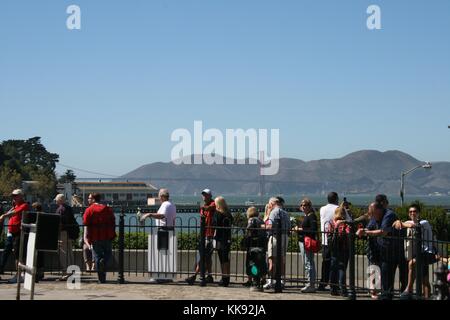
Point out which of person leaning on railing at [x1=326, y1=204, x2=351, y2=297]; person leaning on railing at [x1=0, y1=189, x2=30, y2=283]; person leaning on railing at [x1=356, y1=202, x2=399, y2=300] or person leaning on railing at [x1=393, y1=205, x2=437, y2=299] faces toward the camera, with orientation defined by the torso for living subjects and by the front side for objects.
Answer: person leaning on railing at [x1=393, y1=205, x2=437, y2=299]

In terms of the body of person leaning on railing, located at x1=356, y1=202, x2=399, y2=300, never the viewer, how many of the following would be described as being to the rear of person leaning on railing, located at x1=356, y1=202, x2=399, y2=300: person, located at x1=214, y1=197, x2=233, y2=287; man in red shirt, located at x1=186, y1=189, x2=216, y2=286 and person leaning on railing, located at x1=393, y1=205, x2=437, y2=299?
1

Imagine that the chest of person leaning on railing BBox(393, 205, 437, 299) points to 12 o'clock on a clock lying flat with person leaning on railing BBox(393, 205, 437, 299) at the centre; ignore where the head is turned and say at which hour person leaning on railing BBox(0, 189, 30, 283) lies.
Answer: person leaning on railing BBox(0, 189, 30, 283) is roughly at 3 o'clock from person leaning on railing BBox(393, 205, 437, 299).

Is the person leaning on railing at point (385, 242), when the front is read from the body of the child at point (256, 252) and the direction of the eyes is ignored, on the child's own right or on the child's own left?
on the child's own right

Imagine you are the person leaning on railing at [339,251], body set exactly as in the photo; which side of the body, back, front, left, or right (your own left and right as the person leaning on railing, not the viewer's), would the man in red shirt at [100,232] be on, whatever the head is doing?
left

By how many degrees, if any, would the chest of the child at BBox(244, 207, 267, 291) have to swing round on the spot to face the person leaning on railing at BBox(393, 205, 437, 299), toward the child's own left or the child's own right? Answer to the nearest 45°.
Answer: approximately 135° to the child's own right

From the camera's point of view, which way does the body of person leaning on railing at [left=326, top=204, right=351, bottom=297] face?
away from the camera

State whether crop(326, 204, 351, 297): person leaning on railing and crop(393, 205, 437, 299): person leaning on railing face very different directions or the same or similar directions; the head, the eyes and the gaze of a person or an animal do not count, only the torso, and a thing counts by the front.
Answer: very different directions

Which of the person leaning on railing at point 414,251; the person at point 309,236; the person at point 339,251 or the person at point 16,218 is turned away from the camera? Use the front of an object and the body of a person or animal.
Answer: the person at point 339,251

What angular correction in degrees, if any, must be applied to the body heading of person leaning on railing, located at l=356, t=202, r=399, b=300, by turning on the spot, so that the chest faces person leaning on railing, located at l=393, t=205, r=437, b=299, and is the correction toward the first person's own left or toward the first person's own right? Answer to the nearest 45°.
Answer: approximately 180°

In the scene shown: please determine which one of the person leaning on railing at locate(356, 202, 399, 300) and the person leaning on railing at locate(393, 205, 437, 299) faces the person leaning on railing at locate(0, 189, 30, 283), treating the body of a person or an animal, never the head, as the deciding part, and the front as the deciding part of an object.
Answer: the person leaning on railing at locate(356, 202, 399, 300)

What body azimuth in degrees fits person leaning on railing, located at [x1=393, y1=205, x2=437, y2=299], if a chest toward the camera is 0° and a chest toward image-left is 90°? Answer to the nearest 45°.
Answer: approximately 0°
